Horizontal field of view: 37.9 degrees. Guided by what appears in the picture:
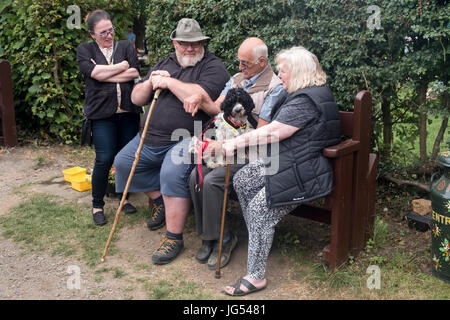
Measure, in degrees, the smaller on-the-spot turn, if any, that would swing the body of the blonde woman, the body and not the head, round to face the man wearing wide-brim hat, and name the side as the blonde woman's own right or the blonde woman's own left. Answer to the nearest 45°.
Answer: approximately 45° to the blonde woman's own right

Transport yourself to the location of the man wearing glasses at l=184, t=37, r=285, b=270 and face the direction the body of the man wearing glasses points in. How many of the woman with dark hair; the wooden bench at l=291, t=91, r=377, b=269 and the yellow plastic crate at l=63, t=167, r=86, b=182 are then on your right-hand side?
2

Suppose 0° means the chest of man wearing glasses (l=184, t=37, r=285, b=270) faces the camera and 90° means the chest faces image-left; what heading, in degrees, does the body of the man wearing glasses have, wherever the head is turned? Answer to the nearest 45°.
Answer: approximately 45°

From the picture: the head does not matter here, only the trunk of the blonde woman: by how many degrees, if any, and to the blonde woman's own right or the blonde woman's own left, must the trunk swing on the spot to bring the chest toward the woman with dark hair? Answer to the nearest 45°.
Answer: approximately 45° to the blonde woman's own right

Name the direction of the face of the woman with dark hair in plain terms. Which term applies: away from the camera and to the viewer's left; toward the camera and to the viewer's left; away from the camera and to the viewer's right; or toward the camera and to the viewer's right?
toward the camera and to the viewer's right

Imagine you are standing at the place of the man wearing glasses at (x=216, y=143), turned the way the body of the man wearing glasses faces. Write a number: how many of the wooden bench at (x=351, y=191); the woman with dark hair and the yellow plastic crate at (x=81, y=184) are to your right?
2

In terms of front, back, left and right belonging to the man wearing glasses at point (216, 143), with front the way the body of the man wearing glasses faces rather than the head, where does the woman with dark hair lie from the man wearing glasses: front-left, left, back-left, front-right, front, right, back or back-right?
right

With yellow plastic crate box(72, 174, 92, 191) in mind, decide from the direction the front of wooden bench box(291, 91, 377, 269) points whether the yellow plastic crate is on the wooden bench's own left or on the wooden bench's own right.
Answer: on the wooden bench's own right

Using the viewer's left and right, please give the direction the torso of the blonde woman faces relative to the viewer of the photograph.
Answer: facing to the left of the viewer

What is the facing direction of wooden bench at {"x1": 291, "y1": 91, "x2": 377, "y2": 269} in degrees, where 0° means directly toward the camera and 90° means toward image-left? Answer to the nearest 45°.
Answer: approximately 45°

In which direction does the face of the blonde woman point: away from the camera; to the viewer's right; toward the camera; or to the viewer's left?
to the viewer's left

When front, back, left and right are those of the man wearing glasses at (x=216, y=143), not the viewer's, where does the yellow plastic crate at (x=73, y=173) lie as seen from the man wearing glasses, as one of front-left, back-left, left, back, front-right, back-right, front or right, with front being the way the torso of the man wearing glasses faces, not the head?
right

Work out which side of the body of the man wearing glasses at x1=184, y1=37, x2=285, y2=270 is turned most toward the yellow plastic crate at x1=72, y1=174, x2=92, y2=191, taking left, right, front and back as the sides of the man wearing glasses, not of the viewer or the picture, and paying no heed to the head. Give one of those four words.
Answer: right

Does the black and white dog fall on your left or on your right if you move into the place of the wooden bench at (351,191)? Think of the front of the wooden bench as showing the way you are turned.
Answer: on your right
